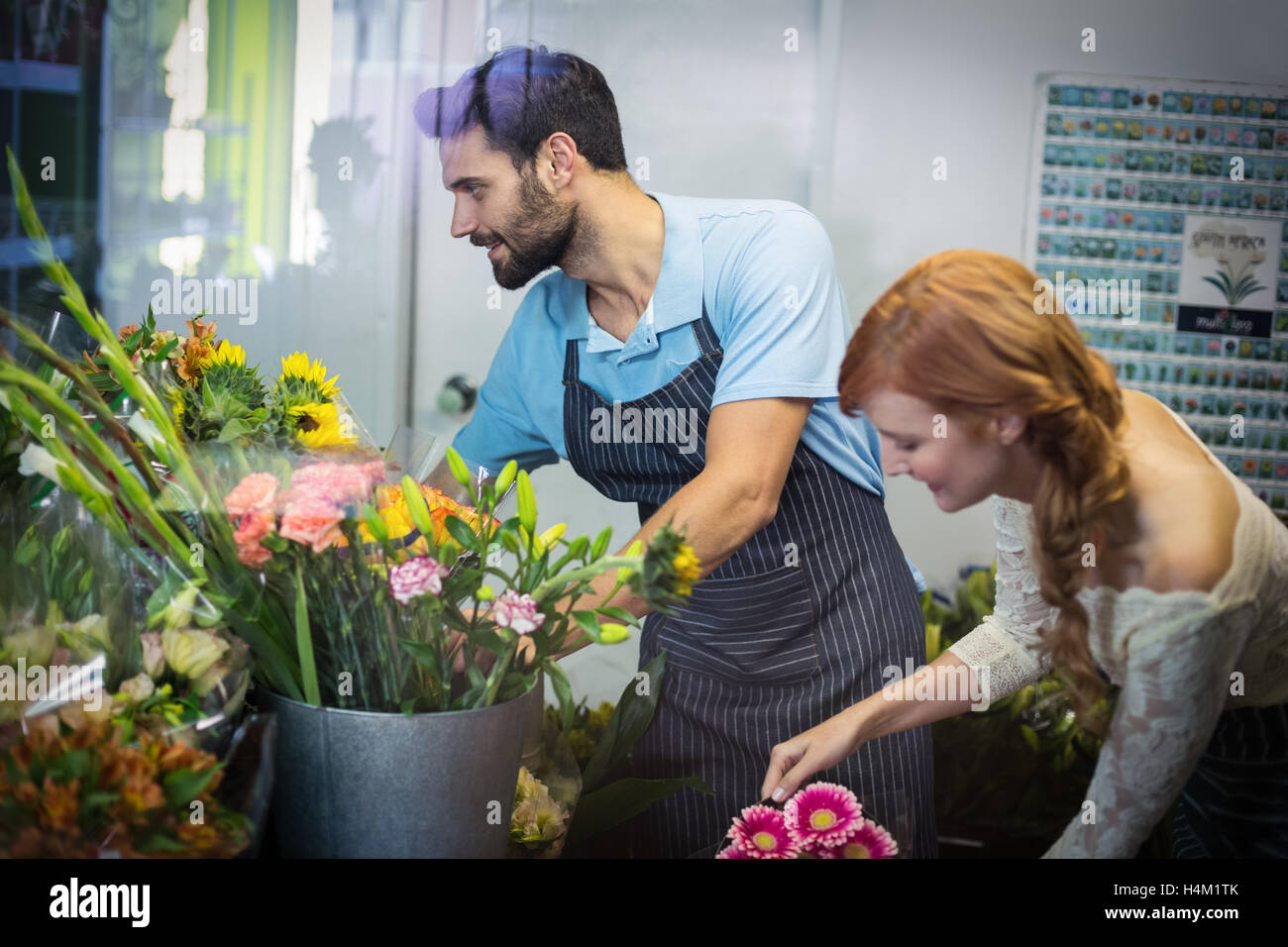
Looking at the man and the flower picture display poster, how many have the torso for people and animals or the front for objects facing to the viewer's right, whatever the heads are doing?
0

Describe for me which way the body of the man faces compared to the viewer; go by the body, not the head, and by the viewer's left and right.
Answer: facing the viewer and to the left of the viewer

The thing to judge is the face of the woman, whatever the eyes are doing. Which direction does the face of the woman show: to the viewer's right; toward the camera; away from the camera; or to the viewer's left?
to the viewer's left

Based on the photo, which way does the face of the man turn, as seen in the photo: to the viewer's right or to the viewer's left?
to the viewer's left

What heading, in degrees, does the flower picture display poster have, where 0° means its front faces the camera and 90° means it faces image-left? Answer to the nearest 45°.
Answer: approximately 0°
